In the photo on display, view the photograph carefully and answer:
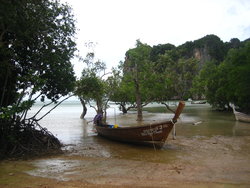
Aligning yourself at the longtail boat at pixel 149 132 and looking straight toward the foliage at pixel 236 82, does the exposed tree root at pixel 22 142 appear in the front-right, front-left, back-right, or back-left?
back-left

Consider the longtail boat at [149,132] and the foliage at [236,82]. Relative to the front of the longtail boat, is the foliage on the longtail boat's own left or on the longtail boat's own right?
on the longtail boat's own left

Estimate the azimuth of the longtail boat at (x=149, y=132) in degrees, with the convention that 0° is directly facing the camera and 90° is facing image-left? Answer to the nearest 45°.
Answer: approximately 315°

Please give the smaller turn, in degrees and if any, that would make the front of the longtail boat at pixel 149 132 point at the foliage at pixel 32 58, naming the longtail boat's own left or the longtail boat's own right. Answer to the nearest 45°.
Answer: approximately 135° to the longtail boat's own right

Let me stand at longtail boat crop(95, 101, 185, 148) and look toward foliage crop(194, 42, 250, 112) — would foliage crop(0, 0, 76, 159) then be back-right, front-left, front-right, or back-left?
back-left

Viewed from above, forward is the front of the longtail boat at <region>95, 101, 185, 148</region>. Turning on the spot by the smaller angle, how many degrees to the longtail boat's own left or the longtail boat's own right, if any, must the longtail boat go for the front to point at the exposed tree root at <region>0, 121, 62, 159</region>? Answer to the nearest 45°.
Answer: approximately 135° to the longtail boat's own right

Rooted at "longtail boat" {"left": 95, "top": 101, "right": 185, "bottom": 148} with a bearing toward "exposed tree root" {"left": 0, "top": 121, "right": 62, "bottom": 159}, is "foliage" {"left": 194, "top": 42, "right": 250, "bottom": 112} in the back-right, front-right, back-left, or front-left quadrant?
back-right
